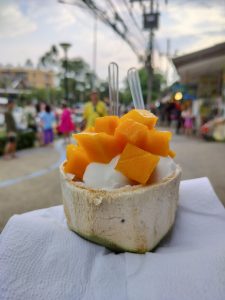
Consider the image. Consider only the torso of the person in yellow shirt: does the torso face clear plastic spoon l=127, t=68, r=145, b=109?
yes

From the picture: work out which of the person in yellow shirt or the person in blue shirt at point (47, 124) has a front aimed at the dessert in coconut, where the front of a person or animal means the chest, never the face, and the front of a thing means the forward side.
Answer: the person in yellow shirt

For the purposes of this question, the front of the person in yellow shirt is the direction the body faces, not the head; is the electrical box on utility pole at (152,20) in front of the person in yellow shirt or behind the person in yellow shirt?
behind

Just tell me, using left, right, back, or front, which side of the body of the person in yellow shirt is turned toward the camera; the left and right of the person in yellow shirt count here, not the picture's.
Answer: front
